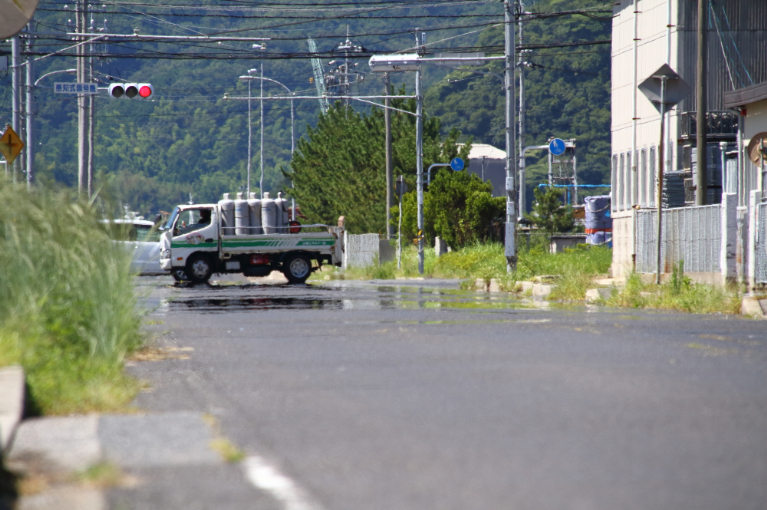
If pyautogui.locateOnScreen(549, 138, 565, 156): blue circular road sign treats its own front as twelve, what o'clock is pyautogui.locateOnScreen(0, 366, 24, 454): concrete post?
The concrete post is roughly at 12 o'clock from the blue circular road sign.

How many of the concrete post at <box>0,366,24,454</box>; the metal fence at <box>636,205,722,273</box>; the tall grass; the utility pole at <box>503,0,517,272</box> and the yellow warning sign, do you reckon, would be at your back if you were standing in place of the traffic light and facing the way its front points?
0

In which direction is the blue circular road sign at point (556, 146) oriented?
toward the camera

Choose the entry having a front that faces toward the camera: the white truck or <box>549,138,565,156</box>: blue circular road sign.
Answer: the blue circular road sign

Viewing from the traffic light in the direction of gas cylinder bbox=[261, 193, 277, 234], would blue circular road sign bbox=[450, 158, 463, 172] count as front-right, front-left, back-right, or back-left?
front-left

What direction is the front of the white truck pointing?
to the viewer's left

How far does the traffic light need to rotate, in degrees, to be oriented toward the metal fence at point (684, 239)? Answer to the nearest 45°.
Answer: approximately 45° to its left

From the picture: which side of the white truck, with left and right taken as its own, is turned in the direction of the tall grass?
left

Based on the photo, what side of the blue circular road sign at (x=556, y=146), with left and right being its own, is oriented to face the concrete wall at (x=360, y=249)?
right

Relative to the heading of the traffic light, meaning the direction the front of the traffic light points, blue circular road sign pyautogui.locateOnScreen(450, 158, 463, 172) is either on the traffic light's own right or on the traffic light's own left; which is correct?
on the traffic light's own left

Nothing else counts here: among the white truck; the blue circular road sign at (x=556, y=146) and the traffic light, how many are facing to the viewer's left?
1

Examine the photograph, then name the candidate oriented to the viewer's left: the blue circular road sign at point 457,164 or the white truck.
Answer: the white truck

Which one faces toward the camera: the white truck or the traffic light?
the traffic light

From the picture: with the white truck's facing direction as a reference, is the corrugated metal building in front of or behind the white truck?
behind

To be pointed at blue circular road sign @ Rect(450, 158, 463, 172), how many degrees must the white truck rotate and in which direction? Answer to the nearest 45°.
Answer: approximately 135° to its right

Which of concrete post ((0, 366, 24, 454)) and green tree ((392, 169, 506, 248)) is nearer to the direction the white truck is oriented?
the concrete post

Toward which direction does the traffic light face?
toward the camera

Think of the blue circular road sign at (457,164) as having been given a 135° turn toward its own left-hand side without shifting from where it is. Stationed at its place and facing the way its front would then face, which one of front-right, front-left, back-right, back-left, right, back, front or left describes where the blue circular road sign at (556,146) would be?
front

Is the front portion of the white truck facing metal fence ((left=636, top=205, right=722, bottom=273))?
no

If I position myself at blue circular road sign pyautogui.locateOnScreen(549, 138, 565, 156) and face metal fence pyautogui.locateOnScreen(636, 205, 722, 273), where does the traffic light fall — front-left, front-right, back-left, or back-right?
front-right
